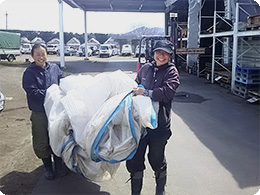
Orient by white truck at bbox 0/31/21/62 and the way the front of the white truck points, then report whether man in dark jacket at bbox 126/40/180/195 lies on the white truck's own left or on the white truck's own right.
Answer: on the white truck's own left

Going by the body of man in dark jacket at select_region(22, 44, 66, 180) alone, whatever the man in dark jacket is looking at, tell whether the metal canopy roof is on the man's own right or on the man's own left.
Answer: on the man's own left

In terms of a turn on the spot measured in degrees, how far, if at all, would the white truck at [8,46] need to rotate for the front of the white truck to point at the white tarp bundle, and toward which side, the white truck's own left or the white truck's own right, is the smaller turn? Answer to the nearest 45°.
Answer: approximately 90° to the white truck's own left

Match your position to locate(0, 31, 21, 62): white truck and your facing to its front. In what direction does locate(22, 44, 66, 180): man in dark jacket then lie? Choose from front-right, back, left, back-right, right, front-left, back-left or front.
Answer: left

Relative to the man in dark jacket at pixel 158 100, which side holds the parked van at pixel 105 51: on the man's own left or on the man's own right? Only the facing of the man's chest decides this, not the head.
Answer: on the man's own right

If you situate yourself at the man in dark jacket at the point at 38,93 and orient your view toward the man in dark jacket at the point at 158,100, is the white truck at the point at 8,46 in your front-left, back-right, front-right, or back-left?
back-left

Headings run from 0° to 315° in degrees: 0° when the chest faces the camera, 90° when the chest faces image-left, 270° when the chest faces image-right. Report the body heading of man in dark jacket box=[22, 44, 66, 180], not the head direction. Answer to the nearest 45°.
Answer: approximately 315°

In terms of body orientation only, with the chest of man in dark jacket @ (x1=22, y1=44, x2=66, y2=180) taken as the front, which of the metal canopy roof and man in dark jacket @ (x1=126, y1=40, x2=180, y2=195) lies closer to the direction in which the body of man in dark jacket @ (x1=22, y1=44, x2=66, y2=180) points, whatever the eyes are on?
the man in dark jacket
